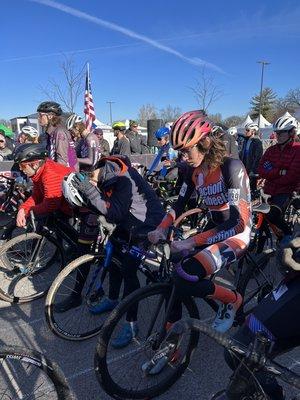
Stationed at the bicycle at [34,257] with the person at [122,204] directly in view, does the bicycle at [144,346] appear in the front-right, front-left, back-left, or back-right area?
front-right

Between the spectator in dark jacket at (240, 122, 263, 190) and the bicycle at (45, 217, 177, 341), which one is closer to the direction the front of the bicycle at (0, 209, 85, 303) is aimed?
the bicycle

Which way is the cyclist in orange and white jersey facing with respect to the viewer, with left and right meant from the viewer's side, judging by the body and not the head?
facing the viewer and to the left of the viewer

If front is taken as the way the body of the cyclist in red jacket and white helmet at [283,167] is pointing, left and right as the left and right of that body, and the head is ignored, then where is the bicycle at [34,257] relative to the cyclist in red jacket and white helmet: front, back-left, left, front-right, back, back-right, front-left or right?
front

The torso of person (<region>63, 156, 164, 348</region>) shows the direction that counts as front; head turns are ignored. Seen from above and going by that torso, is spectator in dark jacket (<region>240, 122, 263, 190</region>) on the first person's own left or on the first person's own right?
on the first person's own right

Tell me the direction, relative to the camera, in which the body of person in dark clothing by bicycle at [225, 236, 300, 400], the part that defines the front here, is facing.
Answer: to the viewer's left

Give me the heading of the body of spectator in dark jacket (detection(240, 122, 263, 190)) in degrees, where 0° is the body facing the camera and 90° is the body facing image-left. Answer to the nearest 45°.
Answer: approximately 45°

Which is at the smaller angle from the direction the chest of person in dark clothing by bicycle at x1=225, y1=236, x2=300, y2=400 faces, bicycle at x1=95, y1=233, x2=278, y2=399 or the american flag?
the bicycle

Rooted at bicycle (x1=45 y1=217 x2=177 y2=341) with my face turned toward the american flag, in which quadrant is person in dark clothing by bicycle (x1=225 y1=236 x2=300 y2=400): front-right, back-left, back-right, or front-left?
back-right

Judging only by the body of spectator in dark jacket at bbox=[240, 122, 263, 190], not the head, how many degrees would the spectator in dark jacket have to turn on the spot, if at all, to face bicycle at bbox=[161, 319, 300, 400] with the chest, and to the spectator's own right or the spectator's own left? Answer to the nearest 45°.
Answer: approximately 45° to the spectator's own left

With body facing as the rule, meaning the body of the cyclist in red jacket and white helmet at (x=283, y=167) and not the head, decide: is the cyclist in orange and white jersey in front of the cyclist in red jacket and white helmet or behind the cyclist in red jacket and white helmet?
in front

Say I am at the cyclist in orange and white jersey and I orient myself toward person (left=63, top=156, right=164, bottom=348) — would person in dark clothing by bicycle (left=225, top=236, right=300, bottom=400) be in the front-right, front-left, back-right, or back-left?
back-left

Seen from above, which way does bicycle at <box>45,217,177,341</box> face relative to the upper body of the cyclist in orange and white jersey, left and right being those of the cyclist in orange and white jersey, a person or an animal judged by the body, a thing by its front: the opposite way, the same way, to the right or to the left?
the same way

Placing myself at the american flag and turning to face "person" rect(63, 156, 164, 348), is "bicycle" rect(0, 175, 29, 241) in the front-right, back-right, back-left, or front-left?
front-right

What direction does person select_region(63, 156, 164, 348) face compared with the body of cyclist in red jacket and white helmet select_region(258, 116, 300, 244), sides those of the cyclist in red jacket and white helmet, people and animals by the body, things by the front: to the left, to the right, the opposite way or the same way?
the same way

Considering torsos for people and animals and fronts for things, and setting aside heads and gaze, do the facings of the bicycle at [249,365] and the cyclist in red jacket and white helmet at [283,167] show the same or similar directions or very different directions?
same or similar directions
